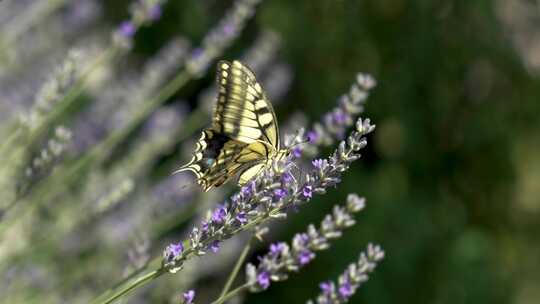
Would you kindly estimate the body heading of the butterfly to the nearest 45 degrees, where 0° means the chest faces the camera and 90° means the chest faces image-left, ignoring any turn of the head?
approximately 270°
